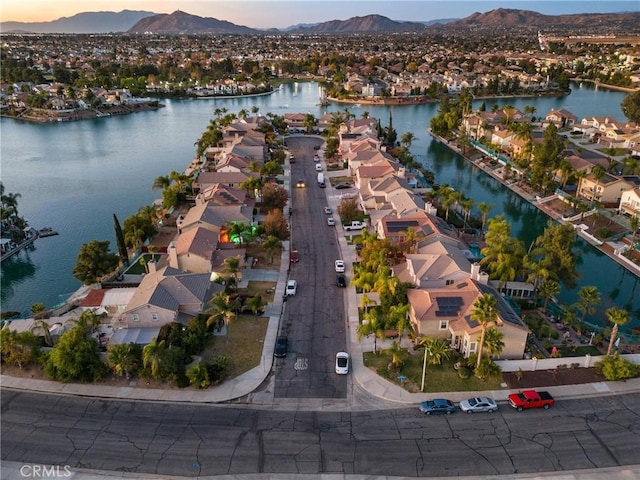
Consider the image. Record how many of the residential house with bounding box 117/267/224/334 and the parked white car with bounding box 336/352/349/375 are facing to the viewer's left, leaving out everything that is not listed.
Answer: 0

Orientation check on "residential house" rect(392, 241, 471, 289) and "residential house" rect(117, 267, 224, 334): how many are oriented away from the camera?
0

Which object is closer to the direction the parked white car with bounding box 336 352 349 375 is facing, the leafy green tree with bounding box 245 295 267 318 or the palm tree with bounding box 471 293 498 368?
the leafy green tree

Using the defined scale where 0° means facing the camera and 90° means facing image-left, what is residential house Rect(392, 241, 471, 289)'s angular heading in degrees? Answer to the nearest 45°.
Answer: approximately 90°

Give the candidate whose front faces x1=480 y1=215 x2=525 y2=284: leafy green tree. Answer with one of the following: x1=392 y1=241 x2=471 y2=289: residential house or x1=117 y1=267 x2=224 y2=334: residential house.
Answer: x1=117 y1=267 x2=224 y2=334: residential house

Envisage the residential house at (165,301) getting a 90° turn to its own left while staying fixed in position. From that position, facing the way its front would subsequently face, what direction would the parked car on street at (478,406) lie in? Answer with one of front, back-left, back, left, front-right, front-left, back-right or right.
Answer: back-right

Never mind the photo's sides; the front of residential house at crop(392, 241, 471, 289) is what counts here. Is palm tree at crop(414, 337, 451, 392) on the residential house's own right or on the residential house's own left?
on the residential house's own left

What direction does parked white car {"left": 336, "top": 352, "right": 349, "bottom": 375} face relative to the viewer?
away from the camera

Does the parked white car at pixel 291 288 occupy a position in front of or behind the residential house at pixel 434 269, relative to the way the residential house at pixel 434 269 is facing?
in front

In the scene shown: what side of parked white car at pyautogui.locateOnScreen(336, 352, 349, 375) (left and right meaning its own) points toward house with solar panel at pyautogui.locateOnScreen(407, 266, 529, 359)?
right

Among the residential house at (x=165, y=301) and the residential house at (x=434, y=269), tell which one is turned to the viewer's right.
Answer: the residential house at (x=165, y=301)

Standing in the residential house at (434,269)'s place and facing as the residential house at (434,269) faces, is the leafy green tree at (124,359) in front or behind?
in front

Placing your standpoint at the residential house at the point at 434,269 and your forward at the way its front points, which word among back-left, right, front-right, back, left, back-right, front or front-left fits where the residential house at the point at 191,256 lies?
front

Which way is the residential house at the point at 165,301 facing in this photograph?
to the viewer's right

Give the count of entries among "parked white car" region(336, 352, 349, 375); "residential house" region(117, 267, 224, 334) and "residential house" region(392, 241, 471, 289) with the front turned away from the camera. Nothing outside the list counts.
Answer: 1

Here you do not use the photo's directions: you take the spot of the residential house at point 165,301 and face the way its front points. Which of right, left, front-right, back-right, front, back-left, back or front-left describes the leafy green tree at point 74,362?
back-right

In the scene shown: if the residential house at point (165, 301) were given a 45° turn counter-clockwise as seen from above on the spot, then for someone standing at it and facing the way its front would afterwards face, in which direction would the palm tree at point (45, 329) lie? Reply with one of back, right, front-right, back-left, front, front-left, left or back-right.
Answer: back-left

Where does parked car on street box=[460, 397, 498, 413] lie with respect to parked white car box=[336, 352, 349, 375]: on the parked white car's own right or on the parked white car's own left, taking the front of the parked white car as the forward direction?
on the parked white car's own right

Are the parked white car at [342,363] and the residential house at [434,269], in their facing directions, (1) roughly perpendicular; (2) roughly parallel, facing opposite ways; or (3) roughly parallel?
roughly perpendicular

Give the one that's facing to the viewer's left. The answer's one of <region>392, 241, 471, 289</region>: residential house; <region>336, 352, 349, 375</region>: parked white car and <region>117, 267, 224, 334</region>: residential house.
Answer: <region>392, 241, 471, 289</region>: residential house
